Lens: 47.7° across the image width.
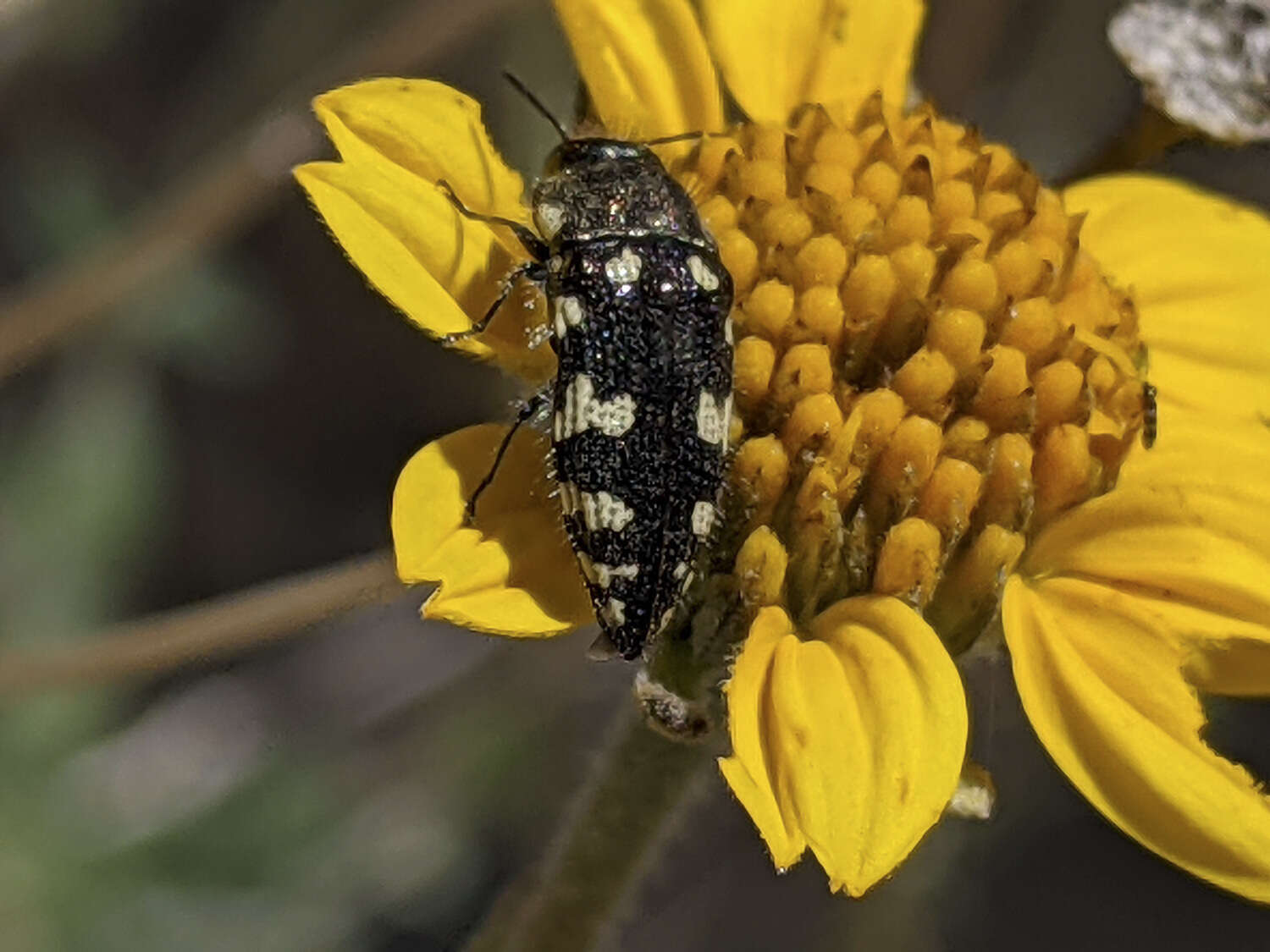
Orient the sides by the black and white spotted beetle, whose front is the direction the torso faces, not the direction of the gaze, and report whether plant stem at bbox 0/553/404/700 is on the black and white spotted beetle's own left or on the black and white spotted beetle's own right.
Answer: on the black and white spotted beetle's own left

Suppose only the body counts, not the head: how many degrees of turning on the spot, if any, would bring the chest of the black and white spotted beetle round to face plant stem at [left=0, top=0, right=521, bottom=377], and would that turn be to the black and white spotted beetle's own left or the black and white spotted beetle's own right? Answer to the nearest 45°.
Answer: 0° — it already faces it

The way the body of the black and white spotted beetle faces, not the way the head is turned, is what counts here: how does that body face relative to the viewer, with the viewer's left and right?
facing away from the viewer
